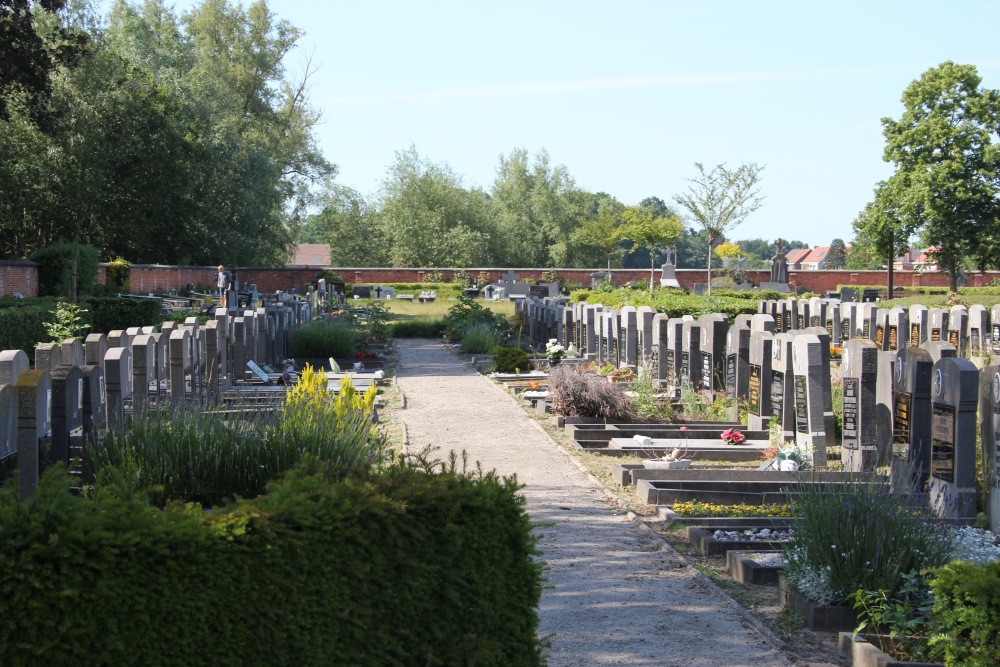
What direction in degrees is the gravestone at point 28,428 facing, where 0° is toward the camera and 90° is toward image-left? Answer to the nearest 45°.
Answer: approximately 270°

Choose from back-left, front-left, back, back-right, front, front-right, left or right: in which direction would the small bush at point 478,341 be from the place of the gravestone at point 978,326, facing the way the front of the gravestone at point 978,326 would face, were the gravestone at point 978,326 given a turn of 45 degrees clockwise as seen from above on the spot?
front

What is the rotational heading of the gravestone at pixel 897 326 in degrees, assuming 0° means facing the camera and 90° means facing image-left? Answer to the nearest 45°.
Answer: approximately 45°

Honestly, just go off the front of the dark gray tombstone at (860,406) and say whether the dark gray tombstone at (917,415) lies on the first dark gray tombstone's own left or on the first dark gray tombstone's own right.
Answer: on the first dark gray tombstone's own left

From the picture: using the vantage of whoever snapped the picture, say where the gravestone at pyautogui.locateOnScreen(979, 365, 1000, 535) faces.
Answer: facing the viewer and to the left of the viewer

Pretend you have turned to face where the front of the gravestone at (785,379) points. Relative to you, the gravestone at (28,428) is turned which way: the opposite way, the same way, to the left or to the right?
the opposite way

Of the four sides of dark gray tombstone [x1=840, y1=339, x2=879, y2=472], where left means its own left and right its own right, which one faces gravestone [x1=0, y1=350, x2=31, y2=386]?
front

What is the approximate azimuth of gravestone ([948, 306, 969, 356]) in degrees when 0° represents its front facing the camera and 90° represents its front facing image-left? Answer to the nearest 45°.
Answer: approximately 45°

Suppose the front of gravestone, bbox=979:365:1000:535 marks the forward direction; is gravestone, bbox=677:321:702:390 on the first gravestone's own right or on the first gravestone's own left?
on the first gravestone's own right

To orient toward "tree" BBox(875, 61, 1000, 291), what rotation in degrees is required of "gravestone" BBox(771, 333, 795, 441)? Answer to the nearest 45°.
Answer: approximately 135° to its right
